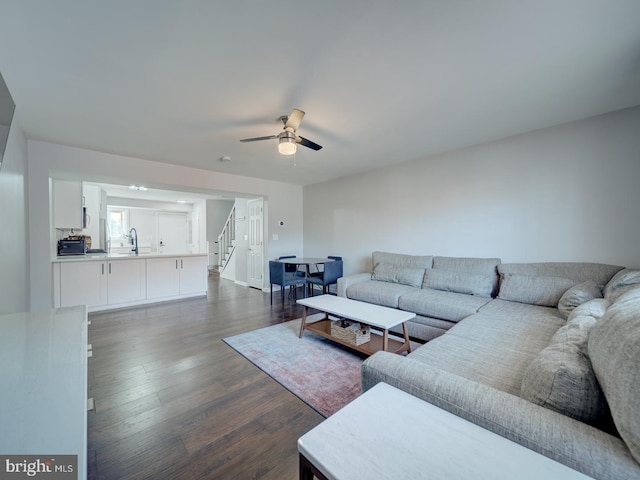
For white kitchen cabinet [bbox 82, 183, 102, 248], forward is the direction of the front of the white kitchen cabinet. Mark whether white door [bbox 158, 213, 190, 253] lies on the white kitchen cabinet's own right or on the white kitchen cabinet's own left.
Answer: on the white kitchen cabinet's own left

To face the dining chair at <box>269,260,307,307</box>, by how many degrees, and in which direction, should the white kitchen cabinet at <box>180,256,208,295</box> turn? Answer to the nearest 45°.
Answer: approximately 45° to its left

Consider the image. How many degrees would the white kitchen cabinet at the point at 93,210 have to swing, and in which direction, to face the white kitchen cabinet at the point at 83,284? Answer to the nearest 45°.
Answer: approximately 90° to its right

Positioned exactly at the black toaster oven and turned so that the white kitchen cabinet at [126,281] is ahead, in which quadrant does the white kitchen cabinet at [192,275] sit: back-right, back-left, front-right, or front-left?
front-left

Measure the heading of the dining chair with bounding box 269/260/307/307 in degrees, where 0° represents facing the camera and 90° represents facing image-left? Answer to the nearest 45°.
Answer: approximately 225°

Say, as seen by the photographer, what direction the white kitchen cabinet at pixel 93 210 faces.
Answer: facing to the right of the viewer

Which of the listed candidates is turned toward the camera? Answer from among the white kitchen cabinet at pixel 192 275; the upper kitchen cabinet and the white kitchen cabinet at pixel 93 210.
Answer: the white kitchen cabinet at pixel 192 275

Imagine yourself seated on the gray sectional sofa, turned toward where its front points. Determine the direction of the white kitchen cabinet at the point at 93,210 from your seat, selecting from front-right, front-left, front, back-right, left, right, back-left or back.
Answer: front-right

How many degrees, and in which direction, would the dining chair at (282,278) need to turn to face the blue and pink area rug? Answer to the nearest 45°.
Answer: approximately 135° to its right

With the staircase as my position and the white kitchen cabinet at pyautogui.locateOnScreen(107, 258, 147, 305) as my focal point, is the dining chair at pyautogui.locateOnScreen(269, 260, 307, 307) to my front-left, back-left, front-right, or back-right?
front-left

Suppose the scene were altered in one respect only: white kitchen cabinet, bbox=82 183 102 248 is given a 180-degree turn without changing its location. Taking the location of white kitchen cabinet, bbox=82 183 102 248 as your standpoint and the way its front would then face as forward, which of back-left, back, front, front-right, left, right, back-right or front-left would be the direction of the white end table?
left
